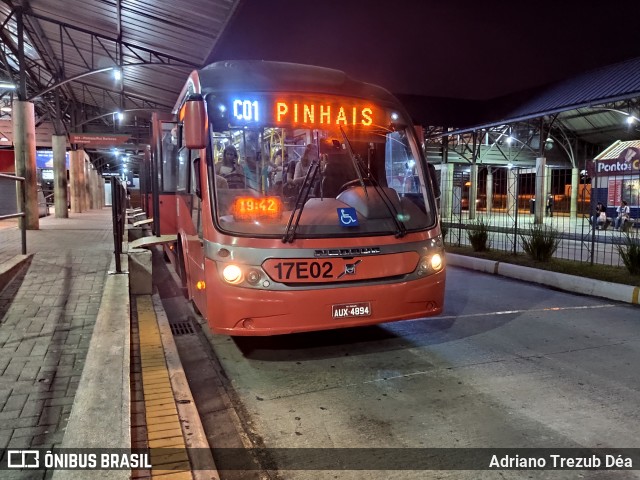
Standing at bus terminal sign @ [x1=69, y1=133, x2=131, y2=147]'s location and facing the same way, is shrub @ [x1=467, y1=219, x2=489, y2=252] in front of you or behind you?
in front

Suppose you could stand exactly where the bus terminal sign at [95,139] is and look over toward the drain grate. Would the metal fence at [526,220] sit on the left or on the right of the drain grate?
left

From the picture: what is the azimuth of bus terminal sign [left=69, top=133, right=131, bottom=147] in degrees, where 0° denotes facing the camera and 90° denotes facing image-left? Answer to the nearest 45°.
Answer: approximately 0°

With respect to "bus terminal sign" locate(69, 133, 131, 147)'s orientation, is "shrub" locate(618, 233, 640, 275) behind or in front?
in front

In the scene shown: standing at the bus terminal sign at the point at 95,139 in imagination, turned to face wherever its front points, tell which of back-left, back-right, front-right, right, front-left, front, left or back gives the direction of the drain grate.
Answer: front

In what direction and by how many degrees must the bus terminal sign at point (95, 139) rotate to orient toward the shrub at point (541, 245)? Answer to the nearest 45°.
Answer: approximately 45° to its left
